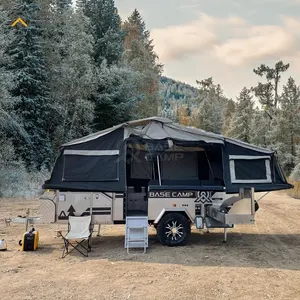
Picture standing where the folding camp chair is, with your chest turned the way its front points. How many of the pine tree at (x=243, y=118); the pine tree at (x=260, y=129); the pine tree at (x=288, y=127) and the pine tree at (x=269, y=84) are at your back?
4

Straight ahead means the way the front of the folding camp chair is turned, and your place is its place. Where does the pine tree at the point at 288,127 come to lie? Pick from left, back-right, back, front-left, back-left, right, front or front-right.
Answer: back

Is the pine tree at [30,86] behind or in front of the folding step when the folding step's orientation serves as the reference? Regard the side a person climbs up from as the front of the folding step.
behind

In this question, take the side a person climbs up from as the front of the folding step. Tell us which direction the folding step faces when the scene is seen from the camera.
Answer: facing the viewer

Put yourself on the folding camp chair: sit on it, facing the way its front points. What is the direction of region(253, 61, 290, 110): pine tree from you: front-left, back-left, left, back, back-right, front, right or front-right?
back

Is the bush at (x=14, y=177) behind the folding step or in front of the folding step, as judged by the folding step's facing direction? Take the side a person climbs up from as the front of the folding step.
behind

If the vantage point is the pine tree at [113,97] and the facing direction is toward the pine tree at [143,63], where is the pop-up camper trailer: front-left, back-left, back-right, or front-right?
back-right

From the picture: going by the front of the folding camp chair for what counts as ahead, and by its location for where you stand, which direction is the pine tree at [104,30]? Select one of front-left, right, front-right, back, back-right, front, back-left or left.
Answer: back-right

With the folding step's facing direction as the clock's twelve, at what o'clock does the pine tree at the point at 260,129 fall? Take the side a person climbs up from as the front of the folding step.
The pine tree is roughly at 7 o'clock from the folding step.

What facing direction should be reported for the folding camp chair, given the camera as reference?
facing the viewer and to the left of the viewer

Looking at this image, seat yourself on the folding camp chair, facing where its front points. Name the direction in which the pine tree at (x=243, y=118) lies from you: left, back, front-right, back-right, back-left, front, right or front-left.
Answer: back
